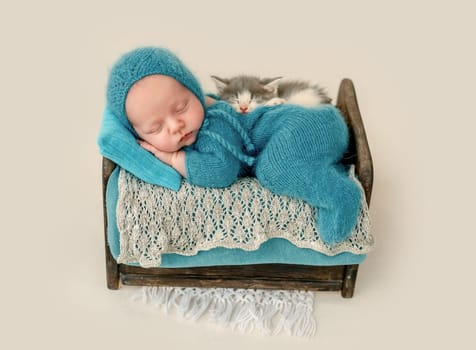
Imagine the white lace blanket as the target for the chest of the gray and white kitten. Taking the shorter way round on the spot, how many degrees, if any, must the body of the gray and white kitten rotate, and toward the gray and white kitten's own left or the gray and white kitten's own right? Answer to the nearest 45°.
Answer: approximately 45° to the gray and white kitten's own left

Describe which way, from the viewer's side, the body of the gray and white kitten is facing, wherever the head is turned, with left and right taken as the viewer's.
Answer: facing the viewer and to the left of the viewer
